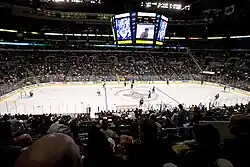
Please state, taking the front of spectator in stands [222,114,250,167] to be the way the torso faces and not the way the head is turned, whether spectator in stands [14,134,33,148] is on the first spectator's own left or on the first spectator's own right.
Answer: on the first spectator's own left

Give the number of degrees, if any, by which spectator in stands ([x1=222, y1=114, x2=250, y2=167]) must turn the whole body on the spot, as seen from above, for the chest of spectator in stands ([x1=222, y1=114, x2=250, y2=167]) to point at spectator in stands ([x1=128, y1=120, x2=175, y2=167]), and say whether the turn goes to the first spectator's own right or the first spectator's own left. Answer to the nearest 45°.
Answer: approximately 135° to the first spectator's own left

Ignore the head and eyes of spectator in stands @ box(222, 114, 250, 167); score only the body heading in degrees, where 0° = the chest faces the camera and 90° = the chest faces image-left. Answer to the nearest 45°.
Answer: approximately 180°

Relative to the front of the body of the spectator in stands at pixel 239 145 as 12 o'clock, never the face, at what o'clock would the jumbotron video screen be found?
The jumbotron video screen is roughly at 11 o'clock from the spectator in stands.

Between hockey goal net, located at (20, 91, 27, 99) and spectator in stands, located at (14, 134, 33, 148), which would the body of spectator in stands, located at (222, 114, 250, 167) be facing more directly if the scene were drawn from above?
the hockey goal net

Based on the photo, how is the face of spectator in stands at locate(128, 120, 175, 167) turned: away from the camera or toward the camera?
away from the camera

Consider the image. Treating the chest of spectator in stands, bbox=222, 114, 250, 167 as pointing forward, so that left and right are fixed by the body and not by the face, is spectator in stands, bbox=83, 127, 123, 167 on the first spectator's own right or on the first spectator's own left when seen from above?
on the first spectator's own left

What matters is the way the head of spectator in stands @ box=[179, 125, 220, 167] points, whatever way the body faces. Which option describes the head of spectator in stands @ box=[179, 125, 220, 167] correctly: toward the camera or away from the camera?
away from the camera

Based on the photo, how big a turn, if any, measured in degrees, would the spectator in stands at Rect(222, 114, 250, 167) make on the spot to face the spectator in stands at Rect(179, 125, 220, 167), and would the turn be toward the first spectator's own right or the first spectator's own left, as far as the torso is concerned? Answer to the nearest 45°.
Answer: approximately 135° to the first spectator's own left

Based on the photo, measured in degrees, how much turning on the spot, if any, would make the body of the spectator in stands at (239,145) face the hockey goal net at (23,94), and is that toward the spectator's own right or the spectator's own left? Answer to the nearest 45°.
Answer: approximately 45° to the spectator's own left
